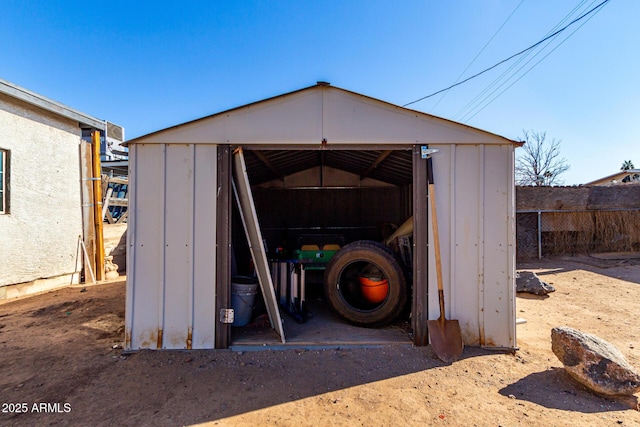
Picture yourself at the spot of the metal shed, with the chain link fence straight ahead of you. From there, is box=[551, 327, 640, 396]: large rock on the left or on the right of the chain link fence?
right

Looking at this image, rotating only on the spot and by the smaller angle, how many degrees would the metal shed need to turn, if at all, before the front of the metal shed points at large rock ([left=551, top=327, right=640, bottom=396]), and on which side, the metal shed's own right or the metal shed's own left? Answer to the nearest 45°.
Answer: approximately 90° to the metal shed's own left

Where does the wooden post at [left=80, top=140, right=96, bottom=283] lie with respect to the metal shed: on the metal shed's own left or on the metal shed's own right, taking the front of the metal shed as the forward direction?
on the metal shed's own right

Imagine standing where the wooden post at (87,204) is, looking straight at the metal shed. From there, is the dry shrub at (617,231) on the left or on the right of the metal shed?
left

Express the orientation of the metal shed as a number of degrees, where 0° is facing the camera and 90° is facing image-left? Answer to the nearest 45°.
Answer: approximately 0°

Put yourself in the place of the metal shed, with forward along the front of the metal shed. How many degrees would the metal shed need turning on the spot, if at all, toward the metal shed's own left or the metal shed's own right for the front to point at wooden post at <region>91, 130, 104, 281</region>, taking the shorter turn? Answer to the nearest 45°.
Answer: approximately 135° to the metal shed's own right

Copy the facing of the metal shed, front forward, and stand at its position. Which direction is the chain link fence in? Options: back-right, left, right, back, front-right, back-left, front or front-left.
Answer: back-left

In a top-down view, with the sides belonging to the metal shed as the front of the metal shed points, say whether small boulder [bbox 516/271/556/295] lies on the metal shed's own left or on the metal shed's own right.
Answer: on the metal shed's own left

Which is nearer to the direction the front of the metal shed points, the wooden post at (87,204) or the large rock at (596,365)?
the large rock
